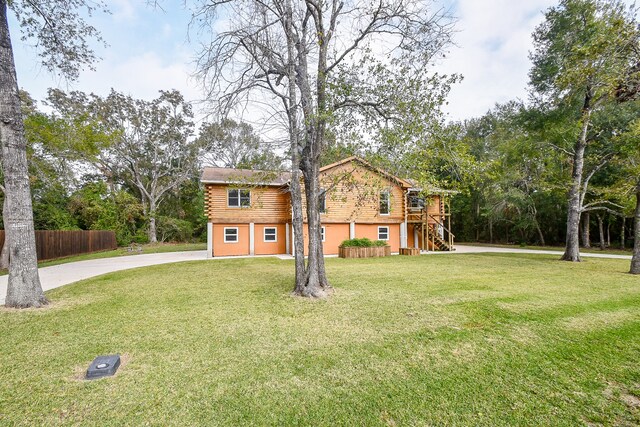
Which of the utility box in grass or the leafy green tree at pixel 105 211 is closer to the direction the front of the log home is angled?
the utility box in grass

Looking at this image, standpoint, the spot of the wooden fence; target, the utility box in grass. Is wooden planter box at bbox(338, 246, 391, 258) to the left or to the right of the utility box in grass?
left

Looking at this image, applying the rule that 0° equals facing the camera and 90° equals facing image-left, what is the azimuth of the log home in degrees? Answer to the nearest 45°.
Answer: approximately 0°

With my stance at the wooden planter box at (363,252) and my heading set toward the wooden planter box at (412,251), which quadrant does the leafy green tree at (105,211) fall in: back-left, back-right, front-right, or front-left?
back-left

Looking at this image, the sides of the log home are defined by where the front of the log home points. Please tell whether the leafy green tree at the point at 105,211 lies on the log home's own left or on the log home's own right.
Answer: on the log home's own right

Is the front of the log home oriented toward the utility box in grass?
yes

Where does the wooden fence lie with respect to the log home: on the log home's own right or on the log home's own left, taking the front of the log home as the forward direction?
on the log home's own right
